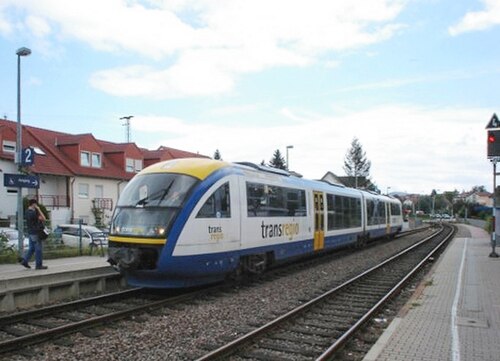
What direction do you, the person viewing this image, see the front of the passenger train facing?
facing the viewer and to the left of the viewer

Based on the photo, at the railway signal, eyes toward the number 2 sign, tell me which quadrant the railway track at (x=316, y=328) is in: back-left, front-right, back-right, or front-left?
front-left

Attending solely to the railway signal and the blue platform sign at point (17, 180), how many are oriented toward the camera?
2

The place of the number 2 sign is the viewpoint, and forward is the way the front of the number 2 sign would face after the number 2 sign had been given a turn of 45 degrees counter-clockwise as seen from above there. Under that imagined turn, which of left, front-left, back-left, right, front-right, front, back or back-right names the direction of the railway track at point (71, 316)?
front-right

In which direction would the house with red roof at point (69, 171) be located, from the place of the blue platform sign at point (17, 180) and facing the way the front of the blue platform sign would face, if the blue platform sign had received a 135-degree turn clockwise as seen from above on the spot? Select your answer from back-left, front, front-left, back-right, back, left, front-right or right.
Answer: front-right

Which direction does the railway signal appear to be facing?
toward the camera

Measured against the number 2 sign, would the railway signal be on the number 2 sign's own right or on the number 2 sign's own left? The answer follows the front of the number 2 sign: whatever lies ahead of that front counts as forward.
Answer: on the number 2 sign's own left

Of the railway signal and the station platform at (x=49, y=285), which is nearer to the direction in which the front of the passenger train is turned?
the station platform
